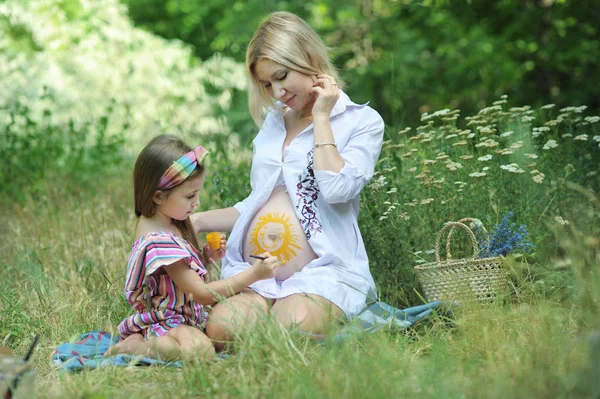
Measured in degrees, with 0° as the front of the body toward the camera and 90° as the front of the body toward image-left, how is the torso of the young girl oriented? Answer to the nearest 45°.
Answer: approximately 270°

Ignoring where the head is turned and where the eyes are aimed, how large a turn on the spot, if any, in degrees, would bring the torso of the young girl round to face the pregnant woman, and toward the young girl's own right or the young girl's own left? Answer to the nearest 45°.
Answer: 0° — they already face them

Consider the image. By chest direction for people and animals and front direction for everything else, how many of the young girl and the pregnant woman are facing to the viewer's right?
1

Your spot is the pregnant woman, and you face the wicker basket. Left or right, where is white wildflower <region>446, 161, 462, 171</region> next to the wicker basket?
left

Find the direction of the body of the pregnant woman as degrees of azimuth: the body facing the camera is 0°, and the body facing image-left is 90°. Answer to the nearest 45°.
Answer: approximately 45°

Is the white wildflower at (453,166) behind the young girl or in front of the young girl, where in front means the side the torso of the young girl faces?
in front

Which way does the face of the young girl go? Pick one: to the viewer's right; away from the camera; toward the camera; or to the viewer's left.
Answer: to the viewer's right

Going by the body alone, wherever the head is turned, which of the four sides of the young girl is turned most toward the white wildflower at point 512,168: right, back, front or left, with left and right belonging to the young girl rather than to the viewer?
front

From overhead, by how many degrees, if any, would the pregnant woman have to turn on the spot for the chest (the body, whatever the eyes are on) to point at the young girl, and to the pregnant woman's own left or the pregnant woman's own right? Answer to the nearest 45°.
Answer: approximately 45° to the pregnant woman's own right
